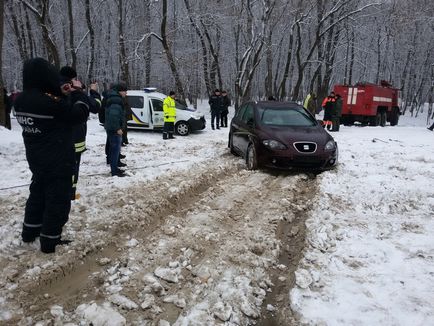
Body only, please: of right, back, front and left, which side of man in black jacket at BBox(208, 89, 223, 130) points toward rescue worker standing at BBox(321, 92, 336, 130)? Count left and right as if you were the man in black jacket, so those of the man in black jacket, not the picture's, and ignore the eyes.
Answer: left

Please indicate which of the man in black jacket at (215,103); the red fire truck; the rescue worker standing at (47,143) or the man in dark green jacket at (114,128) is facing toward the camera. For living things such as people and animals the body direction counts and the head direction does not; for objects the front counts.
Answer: the man in black jacket at (215,103)

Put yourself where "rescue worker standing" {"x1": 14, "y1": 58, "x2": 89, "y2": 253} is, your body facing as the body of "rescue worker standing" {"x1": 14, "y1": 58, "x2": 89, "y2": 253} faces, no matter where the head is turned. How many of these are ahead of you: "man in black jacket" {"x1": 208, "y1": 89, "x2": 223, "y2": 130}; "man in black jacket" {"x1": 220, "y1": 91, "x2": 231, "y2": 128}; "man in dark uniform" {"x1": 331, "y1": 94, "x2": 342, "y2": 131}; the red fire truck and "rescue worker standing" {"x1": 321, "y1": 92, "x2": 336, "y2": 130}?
5

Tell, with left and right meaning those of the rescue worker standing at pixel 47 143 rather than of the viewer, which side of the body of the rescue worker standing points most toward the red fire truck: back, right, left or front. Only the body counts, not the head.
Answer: front

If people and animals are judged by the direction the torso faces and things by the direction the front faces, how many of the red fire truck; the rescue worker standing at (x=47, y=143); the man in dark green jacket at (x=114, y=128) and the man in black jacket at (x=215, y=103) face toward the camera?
1

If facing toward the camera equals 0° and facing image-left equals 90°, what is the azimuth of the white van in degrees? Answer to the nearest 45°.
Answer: approximately 315°

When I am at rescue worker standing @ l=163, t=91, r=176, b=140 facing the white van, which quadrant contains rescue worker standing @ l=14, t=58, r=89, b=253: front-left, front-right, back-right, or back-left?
back-left

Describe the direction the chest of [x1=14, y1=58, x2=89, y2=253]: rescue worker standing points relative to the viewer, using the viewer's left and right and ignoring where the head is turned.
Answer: facing away from the viewer and to the right of the viewer
